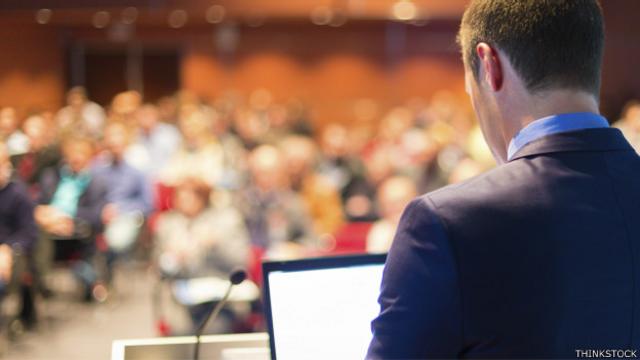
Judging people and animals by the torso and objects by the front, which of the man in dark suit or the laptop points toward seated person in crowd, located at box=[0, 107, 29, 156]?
the man in dark suit

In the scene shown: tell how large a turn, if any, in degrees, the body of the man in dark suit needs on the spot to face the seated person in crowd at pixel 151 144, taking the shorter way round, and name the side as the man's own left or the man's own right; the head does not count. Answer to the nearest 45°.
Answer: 0° — they already face them

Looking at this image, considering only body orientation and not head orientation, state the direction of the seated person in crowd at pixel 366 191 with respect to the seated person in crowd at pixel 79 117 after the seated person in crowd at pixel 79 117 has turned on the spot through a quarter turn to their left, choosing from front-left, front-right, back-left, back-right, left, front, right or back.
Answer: front

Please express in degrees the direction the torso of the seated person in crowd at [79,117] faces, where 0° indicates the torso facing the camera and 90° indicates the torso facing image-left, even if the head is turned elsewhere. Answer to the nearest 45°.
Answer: approximately 0°

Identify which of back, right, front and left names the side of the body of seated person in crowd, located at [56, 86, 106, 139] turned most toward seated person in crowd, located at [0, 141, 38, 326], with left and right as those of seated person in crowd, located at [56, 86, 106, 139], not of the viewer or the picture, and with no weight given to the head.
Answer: front

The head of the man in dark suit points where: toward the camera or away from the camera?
away from the camera

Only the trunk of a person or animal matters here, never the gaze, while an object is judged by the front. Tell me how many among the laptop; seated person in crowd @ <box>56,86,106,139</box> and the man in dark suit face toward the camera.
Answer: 2

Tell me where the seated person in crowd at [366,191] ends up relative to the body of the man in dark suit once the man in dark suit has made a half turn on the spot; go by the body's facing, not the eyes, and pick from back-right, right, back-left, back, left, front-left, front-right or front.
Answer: back-left
